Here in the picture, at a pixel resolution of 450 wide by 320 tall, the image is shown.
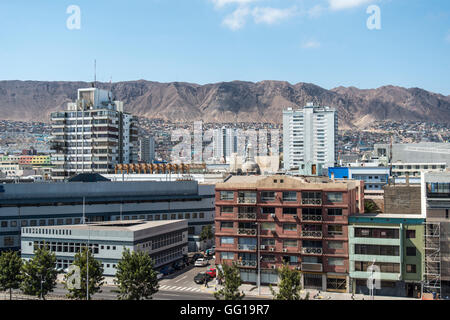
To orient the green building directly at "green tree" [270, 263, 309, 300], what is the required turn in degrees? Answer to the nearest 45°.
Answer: approximately 45° to its right

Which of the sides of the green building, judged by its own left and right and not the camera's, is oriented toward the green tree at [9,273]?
right

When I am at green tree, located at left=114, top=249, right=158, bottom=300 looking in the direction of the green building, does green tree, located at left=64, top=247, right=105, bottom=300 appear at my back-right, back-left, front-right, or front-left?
back-left

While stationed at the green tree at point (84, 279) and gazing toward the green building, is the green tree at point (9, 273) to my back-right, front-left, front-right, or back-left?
back-left

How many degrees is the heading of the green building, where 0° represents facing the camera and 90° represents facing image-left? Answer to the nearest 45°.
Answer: approximately 0°

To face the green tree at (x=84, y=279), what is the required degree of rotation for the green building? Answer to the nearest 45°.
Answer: approximately 45° to its right

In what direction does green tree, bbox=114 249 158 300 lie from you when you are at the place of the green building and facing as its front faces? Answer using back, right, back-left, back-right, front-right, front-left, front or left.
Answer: front-right

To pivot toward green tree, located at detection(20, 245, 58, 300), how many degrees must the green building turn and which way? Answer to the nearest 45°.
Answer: approximately 45° to its right

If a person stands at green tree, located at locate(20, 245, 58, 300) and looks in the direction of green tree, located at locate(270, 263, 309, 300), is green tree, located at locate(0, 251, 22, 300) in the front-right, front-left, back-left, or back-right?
back-left
